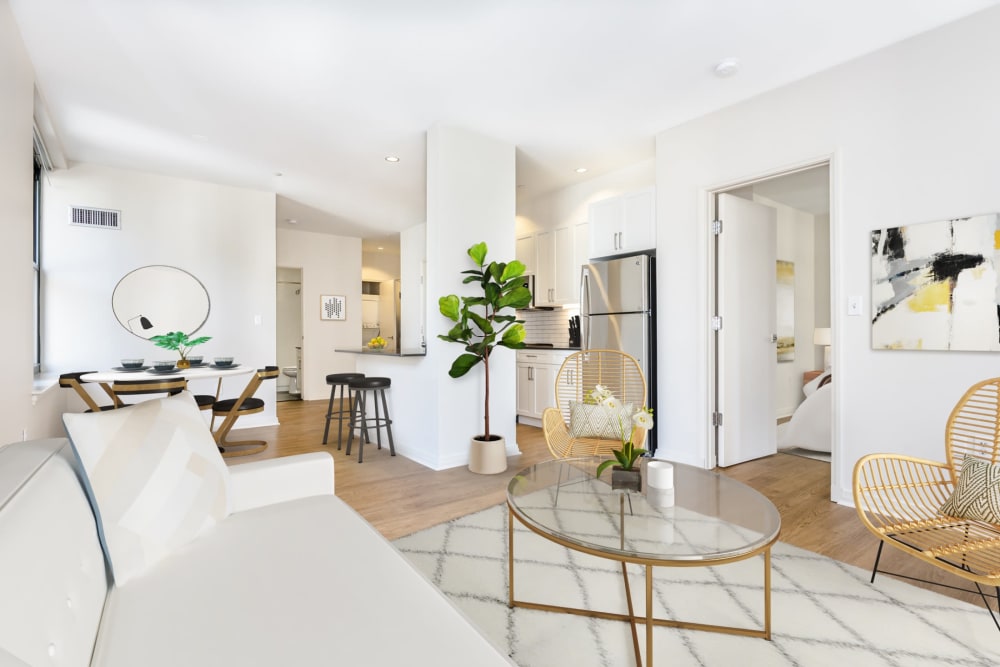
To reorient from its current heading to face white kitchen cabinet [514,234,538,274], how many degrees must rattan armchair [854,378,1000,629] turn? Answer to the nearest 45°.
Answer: approximately 90° to its right

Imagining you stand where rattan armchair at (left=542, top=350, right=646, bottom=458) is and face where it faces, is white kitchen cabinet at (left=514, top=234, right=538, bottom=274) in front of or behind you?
behind

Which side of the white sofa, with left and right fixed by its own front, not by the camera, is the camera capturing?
right

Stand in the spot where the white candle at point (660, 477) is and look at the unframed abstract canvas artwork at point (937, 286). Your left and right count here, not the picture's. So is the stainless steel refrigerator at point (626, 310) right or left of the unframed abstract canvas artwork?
left

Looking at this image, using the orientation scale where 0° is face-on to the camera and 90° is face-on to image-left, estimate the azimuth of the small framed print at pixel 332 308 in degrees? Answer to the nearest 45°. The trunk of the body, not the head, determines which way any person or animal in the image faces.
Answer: approximately 0°

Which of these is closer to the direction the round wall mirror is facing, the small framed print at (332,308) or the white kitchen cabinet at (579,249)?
the white kitchen cabinet

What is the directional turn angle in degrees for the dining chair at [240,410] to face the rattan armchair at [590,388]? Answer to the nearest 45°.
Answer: approximately 135° to its left

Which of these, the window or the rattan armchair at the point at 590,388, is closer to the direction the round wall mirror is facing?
the rattan armchair

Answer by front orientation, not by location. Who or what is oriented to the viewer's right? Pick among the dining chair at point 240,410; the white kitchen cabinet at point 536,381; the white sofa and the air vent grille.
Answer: the white sofa
